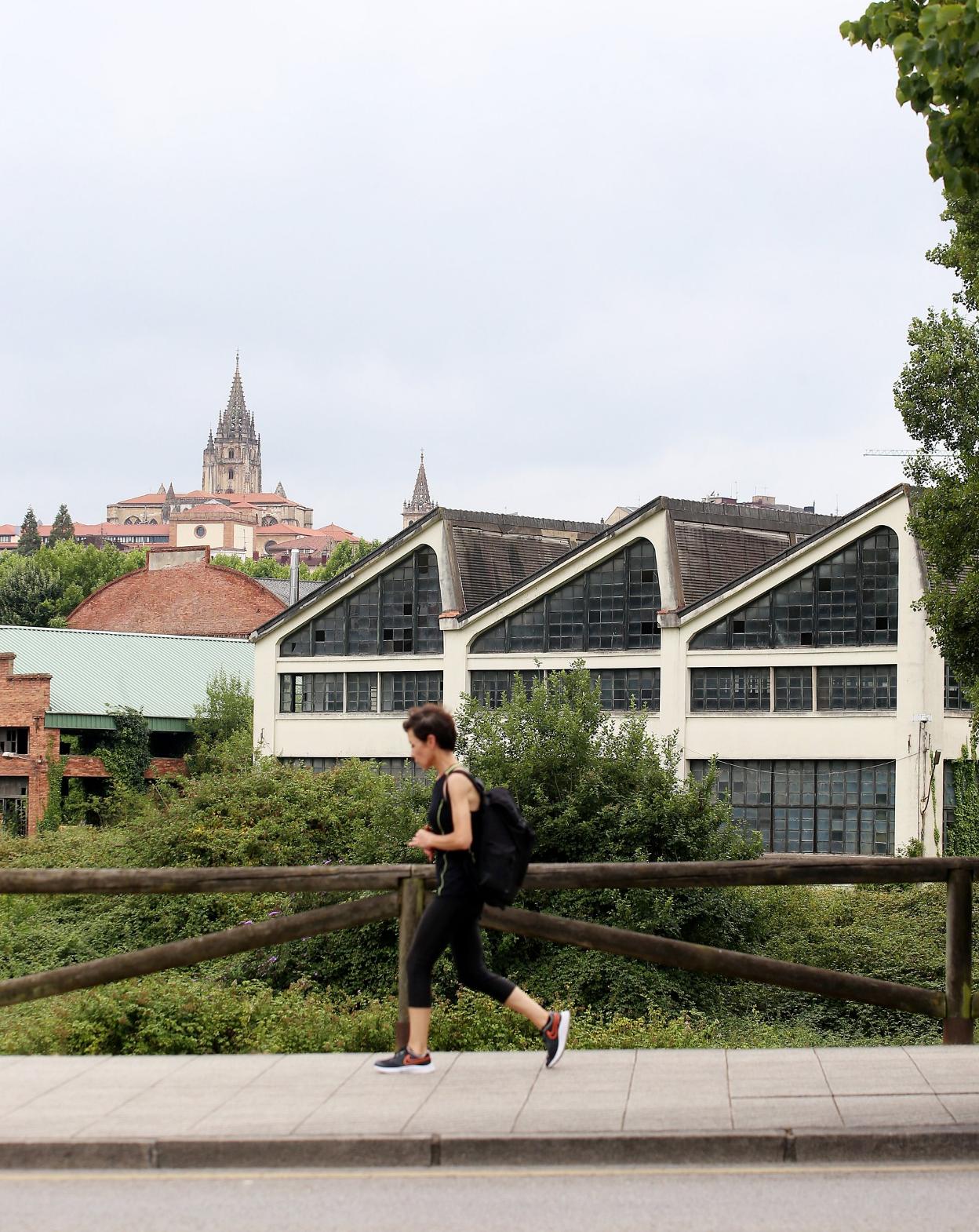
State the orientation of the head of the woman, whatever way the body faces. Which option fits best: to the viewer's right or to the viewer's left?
to the viewer's left

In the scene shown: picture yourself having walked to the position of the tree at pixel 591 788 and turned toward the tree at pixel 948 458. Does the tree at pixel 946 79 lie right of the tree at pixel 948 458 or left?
right

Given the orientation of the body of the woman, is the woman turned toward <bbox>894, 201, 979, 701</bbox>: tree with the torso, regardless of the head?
no

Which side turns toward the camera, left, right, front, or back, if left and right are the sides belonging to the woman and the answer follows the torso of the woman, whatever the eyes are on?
left

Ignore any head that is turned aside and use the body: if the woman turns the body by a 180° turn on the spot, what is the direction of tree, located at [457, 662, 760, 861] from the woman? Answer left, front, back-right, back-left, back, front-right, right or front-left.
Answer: left
